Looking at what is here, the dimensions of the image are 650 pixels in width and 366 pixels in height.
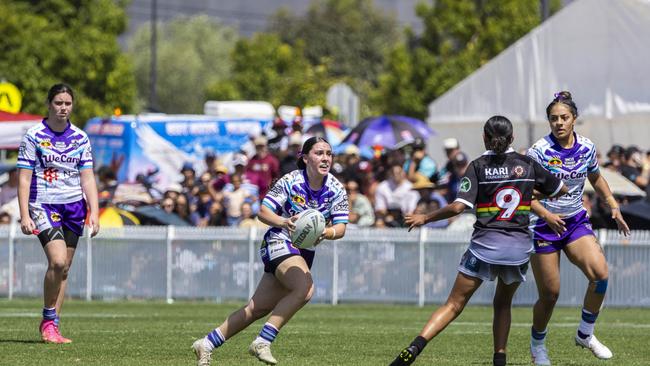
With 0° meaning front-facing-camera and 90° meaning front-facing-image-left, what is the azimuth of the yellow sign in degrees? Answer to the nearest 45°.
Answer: approximately 0°

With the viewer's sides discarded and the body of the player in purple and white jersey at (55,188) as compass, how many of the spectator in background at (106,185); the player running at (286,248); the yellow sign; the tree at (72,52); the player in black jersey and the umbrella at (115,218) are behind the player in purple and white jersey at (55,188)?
4

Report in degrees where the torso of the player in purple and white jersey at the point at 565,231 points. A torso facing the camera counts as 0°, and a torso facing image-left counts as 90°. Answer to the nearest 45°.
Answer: approximately 0°

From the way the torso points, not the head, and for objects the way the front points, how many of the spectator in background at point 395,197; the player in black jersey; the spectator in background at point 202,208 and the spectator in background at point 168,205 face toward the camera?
3

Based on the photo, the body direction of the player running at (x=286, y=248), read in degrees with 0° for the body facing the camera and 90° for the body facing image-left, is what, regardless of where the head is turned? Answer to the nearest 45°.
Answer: approximately 315°

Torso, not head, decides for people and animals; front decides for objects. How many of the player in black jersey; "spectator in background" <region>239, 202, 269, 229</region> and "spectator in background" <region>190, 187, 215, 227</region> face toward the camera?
2
